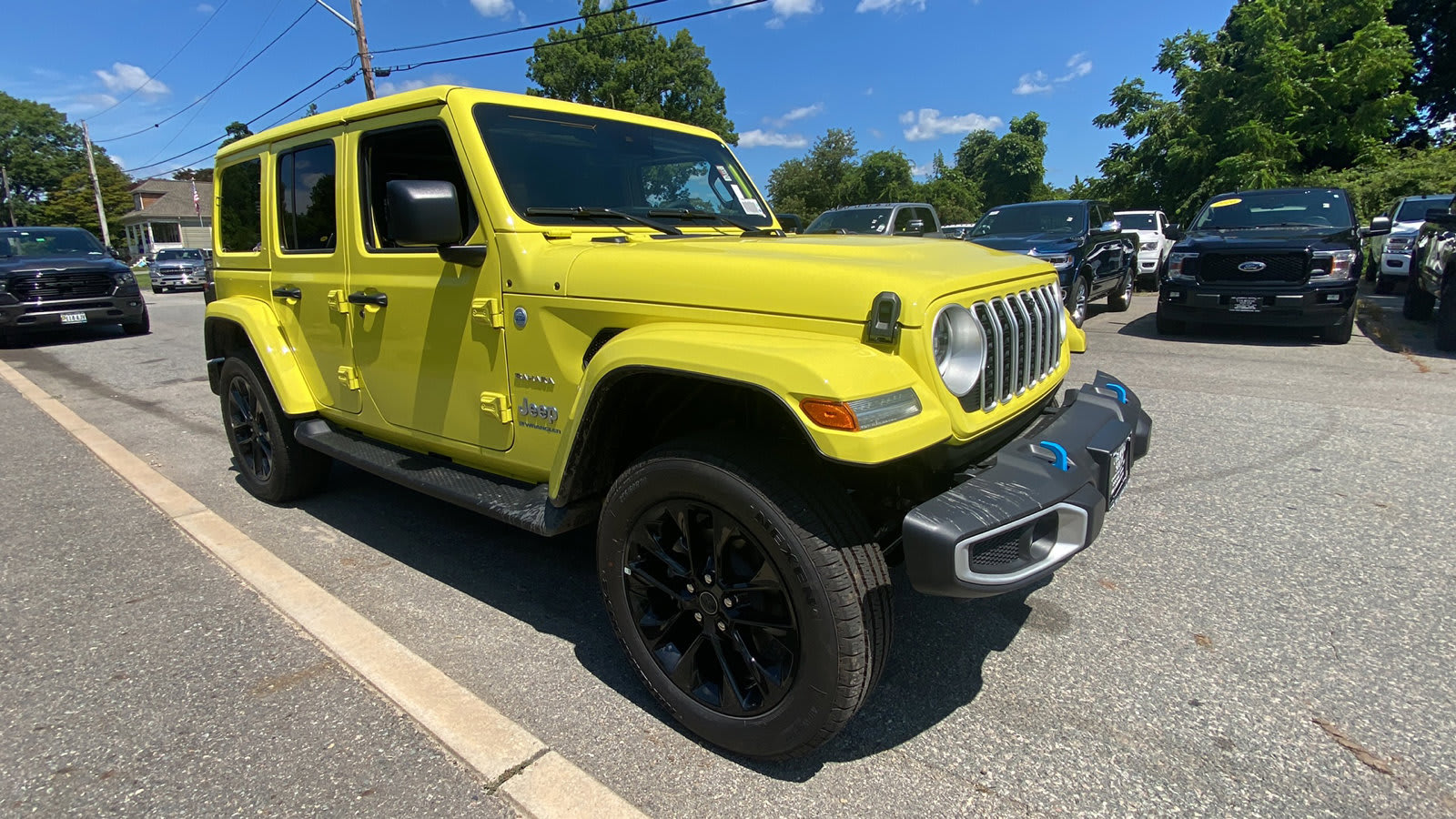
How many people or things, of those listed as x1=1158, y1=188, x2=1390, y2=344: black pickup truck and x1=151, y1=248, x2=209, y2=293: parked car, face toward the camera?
2

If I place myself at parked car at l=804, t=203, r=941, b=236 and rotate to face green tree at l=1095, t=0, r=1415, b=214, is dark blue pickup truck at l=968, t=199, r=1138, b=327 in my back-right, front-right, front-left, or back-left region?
front-right

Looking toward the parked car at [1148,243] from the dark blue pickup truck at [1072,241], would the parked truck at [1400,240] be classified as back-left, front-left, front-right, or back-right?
front-right

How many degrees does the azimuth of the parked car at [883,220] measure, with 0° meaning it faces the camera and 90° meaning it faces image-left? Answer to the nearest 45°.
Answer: approximately 45°

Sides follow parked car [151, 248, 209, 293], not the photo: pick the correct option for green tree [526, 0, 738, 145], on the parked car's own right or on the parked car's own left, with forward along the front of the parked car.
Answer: on the parked car's own left

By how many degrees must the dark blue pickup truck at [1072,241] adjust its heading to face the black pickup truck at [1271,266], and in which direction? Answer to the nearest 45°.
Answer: approximately 90° to its left

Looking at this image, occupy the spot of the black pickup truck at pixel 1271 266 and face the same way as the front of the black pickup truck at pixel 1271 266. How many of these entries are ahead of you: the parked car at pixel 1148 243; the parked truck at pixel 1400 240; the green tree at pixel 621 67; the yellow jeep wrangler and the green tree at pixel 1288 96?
1

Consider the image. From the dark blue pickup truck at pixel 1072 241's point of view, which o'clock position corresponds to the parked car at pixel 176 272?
The parked car is roughly at 2 o'clock from the dark blue pickup truck.

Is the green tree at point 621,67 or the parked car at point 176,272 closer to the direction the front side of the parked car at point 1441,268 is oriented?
the parked car

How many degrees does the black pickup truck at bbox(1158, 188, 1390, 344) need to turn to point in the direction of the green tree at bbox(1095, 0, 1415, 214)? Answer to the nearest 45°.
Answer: approximately 180°

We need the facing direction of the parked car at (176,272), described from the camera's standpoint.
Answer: facing the viewer

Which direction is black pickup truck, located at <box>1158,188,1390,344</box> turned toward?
toward the camera

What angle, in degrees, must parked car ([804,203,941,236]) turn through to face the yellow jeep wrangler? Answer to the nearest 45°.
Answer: approximately 45° to its left
